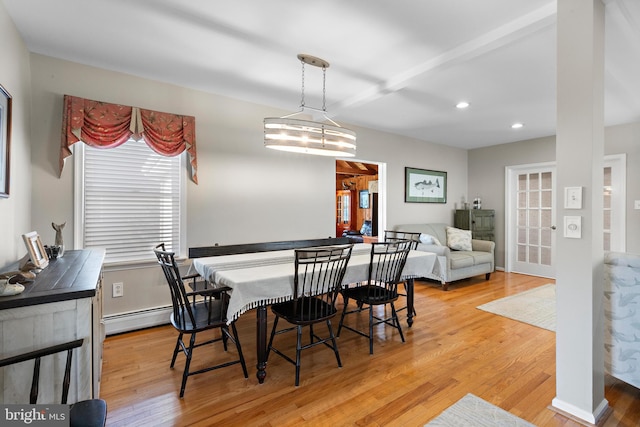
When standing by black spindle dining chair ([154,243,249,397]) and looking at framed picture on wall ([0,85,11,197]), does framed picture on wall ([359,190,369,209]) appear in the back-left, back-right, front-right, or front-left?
back-right

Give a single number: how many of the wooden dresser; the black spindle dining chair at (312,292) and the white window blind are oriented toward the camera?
1

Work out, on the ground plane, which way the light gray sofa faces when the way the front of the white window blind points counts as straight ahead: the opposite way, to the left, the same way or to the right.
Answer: the same way

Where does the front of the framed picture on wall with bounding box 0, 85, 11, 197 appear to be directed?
to the viewer's right

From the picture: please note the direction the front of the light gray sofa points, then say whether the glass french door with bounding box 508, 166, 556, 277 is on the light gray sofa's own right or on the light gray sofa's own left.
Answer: on the light gray sofa's own left

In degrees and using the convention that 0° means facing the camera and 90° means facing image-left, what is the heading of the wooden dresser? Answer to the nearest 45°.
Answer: approximately 270°

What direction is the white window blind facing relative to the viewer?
toward the camera

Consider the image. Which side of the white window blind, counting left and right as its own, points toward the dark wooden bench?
left

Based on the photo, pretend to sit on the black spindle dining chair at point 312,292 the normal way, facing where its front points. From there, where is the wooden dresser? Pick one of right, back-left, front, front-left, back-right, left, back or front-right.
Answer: left

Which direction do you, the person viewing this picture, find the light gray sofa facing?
facing the viewer and to the right of the viewer

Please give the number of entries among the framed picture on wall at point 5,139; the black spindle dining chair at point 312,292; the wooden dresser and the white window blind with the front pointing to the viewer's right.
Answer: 2

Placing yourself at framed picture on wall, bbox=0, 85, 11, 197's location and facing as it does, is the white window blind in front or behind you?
in front

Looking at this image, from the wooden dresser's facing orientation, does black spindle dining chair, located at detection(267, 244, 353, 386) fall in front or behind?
in front

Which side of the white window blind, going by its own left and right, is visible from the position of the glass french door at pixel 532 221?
left

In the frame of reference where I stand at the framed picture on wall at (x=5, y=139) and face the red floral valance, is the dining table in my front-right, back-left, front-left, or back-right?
front-right
